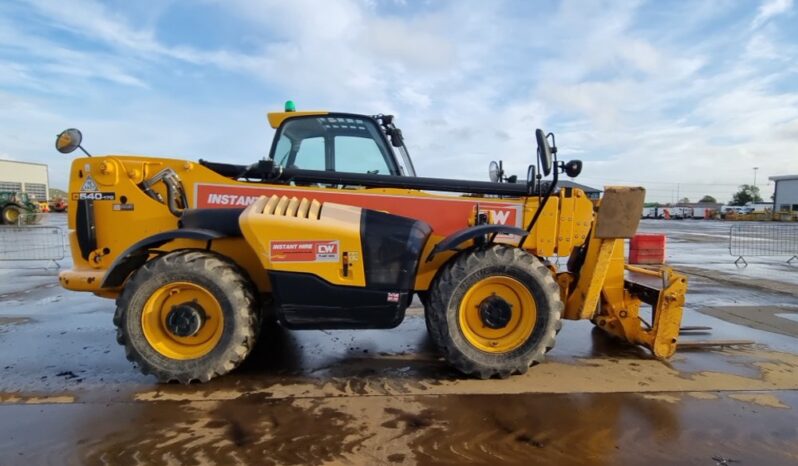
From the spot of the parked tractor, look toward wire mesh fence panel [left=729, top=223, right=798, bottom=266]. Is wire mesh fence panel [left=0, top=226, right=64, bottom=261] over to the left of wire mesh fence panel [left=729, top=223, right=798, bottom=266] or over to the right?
right

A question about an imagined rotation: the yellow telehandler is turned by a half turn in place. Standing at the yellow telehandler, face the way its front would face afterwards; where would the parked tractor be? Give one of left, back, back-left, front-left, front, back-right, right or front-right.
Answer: front-right

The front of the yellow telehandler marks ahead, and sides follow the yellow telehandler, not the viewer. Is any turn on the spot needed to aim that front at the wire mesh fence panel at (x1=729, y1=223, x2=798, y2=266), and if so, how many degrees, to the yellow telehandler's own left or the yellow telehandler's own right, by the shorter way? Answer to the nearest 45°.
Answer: approximately 45° to the yellow telehandler's own left

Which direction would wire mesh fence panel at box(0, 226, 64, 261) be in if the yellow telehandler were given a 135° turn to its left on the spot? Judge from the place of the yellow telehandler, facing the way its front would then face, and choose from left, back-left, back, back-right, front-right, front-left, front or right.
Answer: front

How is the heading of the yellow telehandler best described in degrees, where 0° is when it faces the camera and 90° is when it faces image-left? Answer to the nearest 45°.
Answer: approximately 270°
